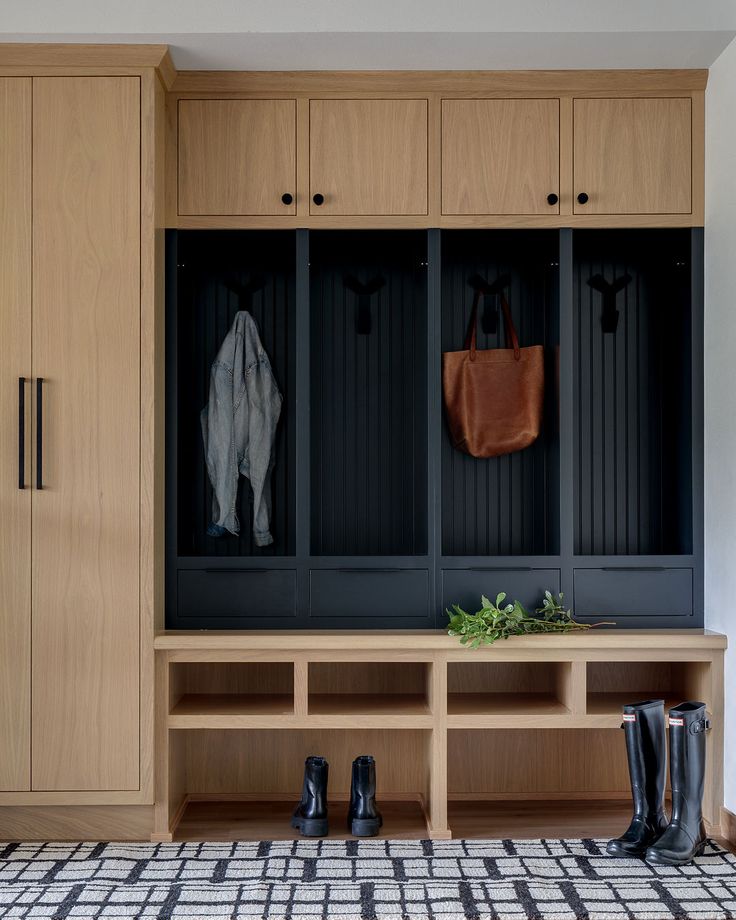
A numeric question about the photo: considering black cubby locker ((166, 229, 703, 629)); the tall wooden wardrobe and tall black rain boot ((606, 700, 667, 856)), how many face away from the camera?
0

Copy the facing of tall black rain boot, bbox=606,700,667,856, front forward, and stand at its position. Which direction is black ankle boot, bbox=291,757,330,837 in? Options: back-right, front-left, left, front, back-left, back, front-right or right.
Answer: front-right

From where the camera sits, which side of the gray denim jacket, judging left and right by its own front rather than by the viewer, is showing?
back

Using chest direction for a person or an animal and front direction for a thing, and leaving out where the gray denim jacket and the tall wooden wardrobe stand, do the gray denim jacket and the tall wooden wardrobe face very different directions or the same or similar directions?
same or similar directions

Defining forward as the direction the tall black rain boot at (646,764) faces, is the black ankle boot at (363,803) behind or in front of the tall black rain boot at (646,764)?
in front

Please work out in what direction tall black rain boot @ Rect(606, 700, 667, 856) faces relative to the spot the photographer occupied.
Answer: facing the viewer and to the left of the viewer

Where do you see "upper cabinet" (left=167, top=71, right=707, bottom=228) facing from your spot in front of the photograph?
facing the viewer
